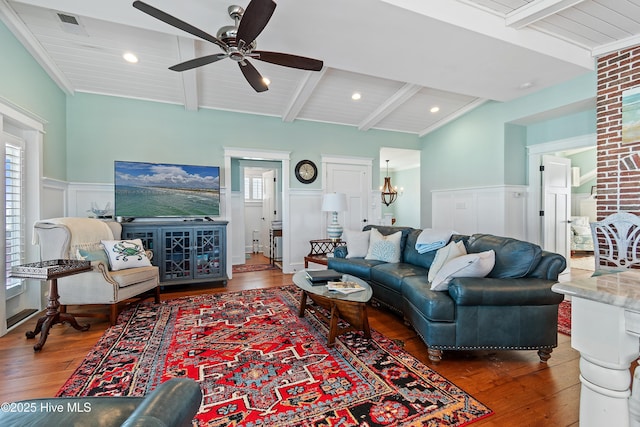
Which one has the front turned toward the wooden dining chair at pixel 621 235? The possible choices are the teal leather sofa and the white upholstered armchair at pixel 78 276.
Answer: the white upholstered armchair

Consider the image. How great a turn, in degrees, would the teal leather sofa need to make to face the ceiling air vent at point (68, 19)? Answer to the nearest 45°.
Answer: approximately 45° to its right

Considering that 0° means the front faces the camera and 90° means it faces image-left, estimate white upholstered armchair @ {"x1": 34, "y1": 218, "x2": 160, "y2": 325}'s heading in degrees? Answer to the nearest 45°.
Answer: approximately 315°

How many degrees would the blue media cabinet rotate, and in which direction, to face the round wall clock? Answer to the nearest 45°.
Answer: approximately 90° to its left

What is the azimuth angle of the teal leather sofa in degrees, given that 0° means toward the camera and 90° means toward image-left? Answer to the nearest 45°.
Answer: approximately 45°

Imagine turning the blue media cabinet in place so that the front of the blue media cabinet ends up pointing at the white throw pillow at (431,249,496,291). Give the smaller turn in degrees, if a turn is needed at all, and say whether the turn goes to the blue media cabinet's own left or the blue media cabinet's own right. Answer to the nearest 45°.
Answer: approximately 45° to the blue media cabinet's own left

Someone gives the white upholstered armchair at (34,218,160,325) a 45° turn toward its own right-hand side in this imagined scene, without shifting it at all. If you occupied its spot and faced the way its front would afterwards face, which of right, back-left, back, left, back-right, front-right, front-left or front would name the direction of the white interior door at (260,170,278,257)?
back-left

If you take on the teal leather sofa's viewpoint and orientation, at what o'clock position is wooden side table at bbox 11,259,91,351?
The wooden side table is roughly at 1 o'clock from the teal leather sofa.

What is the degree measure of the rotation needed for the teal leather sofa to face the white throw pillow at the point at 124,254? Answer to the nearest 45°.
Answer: approximately 45° to its right

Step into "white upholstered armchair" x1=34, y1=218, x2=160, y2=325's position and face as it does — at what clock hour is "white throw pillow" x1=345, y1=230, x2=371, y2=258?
The white throw pillow is roughly at 11 o'clock from the white upholstered armchair.

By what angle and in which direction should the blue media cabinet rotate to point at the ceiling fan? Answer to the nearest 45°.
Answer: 0° — it already faces it

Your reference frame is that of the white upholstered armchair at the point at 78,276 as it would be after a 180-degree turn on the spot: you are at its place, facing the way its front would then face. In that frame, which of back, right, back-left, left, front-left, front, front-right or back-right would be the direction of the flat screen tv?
right

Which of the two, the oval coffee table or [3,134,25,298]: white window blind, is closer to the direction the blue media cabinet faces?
the oval coffee table
